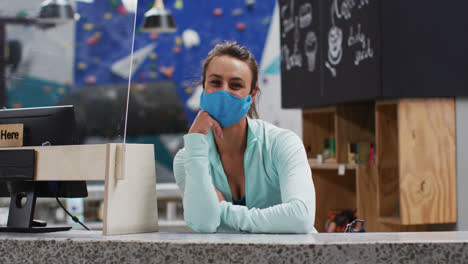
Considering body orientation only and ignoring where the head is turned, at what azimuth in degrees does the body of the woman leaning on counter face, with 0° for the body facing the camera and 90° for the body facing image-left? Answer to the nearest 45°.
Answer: approximately 0°

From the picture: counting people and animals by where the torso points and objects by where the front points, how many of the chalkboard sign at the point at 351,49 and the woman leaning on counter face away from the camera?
0

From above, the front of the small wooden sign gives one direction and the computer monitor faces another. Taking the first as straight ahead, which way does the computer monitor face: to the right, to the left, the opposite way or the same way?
the opposite way

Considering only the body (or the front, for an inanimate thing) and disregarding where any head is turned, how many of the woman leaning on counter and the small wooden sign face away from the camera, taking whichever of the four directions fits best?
0

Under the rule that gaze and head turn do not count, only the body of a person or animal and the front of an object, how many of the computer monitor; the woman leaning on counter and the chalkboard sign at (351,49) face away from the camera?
1

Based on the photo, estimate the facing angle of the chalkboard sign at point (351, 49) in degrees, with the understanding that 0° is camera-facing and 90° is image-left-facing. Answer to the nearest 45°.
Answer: approximately 45°

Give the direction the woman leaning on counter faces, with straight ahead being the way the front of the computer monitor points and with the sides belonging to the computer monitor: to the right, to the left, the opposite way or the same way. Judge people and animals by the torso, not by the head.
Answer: the opposite way

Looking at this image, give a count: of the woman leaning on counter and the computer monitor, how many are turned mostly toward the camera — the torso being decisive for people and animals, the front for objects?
1

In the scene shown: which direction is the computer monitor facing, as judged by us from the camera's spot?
facing away from the viewer

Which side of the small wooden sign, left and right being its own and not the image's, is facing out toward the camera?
front
